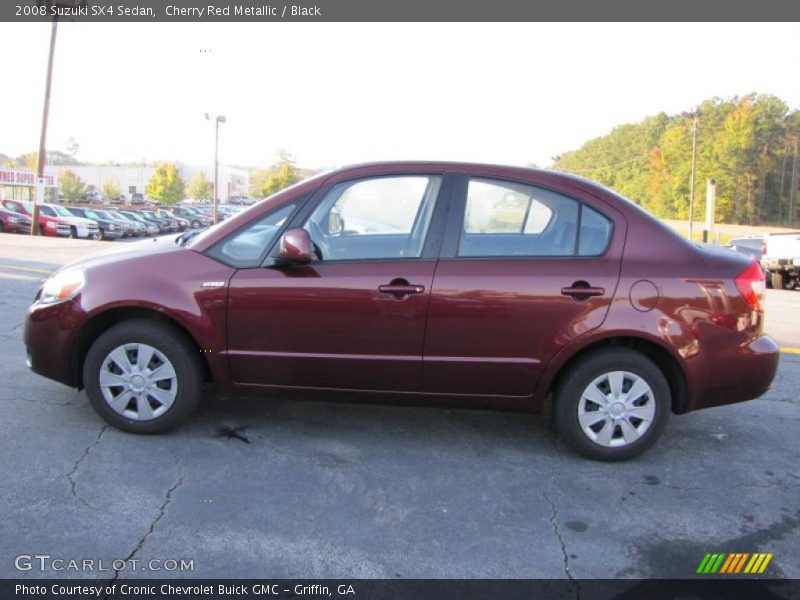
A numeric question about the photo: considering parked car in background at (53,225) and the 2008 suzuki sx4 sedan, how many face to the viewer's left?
1

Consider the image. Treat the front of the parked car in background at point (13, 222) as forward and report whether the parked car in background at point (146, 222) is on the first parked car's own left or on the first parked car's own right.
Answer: on the first parked car's own left

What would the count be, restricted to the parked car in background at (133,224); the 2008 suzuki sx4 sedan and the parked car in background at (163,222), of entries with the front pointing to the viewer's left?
1

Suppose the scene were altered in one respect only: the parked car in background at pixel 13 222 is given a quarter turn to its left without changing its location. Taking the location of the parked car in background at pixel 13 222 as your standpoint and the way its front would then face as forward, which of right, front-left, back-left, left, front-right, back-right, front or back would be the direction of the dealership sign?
front-left

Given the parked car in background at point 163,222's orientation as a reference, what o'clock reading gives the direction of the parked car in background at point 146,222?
the parked car in background at point 146,222 is roughly at 2 o'clock from the parked car in background at point 163,222.

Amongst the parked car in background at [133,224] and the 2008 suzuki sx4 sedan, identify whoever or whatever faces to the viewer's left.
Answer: the 2008 suzuki sx4 sedan

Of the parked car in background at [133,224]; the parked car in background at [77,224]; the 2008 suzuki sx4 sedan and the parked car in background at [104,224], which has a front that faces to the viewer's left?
the 2008 suzuki sx4 sedan

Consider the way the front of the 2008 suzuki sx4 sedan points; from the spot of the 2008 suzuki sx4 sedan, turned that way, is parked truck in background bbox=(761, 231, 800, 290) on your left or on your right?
on your right

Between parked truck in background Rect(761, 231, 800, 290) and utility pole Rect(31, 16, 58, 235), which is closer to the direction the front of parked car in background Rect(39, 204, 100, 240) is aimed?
the parked truck in background

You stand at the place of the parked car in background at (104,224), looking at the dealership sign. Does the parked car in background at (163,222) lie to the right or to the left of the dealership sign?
right
